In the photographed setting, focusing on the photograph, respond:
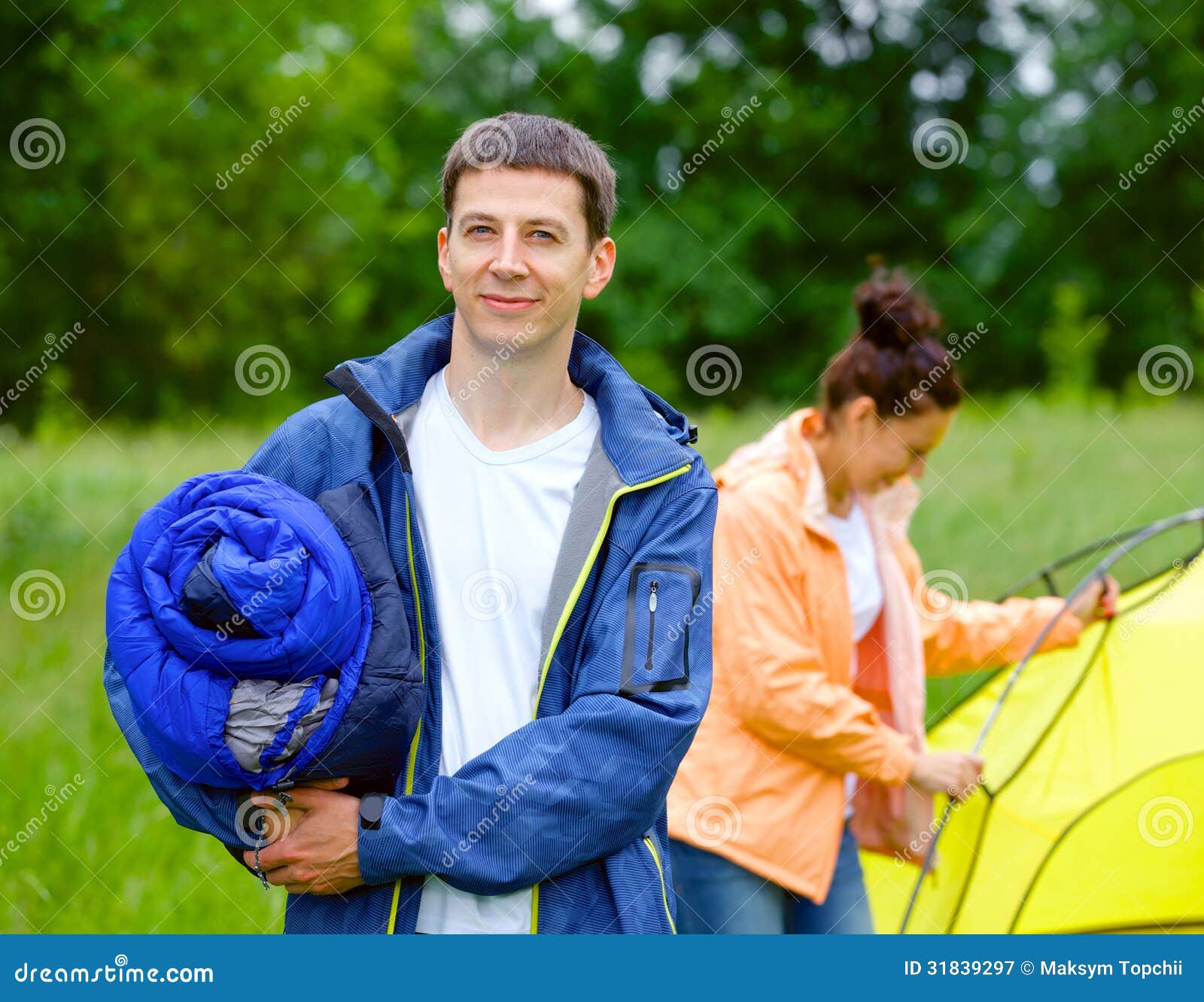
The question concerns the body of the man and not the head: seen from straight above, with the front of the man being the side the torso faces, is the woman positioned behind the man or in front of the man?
behind

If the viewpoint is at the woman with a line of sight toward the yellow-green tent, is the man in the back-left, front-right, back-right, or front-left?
back-right

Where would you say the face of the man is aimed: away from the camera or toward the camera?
toward the camera

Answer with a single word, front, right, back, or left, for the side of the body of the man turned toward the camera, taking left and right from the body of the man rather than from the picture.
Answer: front

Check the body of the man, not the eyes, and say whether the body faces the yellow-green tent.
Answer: no
